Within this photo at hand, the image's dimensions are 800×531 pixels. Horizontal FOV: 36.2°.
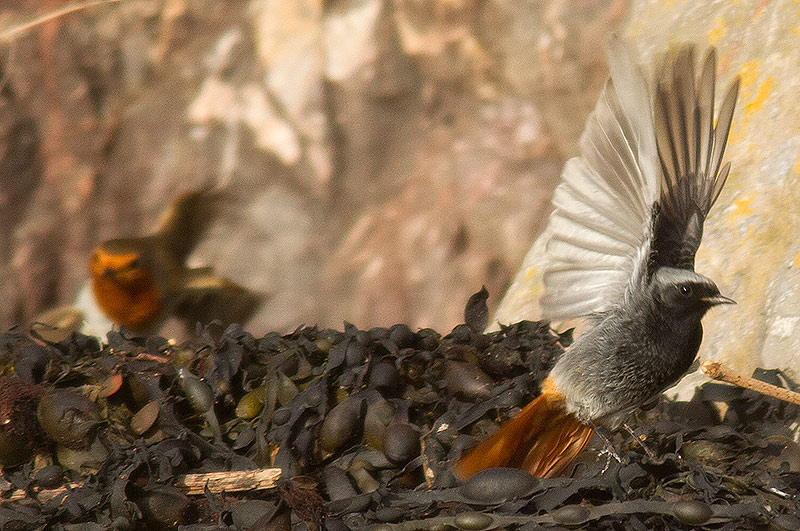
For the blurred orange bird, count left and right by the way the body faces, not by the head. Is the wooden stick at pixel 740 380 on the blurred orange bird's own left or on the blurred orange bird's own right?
on the blurred orange bird's own left

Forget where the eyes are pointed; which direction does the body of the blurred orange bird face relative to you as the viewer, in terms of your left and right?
facing the viewer and to the left of the viewer

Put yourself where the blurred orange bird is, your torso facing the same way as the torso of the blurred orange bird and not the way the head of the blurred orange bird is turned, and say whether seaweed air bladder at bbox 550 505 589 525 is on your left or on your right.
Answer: on your left

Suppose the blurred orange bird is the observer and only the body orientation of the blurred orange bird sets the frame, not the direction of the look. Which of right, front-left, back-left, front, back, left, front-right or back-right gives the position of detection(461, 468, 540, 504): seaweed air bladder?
front-left

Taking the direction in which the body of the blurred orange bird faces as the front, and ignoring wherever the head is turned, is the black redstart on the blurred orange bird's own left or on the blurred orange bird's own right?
on the blurred orange bird's own left
